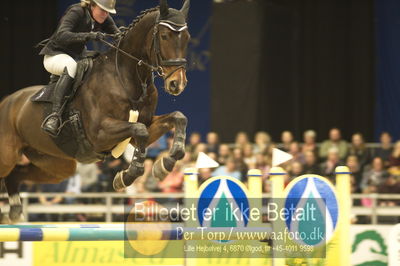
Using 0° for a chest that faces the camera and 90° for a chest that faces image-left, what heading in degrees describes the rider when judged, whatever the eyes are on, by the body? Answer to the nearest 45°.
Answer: approximately 315°

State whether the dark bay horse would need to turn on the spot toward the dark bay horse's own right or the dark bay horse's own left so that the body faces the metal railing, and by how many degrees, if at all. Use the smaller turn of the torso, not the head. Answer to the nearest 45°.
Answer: approximately 135° to the dark bay horse's own left

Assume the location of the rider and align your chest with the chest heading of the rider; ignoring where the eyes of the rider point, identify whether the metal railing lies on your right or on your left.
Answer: on your left
